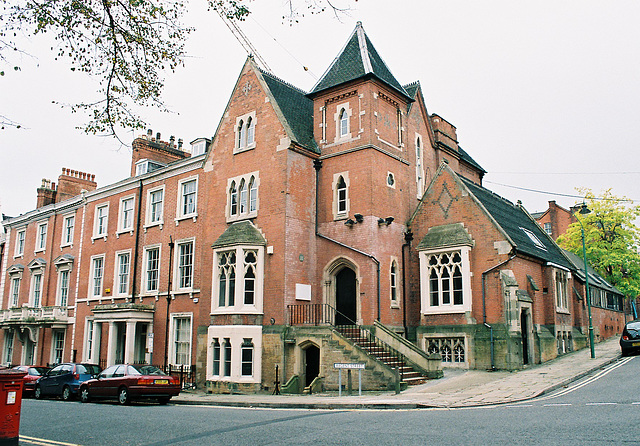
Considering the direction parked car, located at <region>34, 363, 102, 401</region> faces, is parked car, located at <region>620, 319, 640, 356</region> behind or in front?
behind

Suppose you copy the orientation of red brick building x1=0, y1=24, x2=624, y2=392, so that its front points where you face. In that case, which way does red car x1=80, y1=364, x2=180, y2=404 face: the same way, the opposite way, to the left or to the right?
to the right

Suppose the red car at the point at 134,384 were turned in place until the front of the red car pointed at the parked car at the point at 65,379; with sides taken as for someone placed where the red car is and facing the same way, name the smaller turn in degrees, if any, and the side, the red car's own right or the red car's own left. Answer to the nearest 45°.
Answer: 0° — it already faces it

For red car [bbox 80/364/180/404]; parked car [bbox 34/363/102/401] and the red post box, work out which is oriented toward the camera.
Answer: the red post box

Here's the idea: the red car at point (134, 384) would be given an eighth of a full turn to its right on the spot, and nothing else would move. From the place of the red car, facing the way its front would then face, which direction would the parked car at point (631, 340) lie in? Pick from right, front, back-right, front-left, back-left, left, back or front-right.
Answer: right

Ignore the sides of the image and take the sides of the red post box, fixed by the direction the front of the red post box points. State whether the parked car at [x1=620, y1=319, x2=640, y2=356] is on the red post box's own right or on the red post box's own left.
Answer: on the red post box's own left

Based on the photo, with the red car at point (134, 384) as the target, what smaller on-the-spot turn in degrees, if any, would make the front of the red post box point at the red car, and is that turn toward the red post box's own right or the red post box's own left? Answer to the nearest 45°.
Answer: approximately 180°

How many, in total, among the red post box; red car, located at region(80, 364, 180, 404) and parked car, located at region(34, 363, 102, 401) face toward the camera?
1

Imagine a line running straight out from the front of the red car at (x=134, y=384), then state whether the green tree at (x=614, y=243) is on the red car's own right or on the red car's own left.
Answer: on the red car's own right

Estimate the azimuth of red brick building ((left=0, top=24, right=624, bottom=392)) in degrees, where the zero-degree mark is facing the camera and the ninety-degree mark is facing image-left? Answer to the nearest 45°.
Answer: approximately 45°

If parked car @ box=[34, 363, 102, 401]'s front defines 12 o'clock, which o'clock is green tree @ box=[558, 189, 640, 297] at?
The green tree is roughly at 4 o'clock from the parked car.

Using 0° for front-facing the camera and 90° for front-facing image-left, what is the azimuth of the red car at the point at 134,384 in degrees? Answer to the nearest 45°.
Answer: approximately 135°
